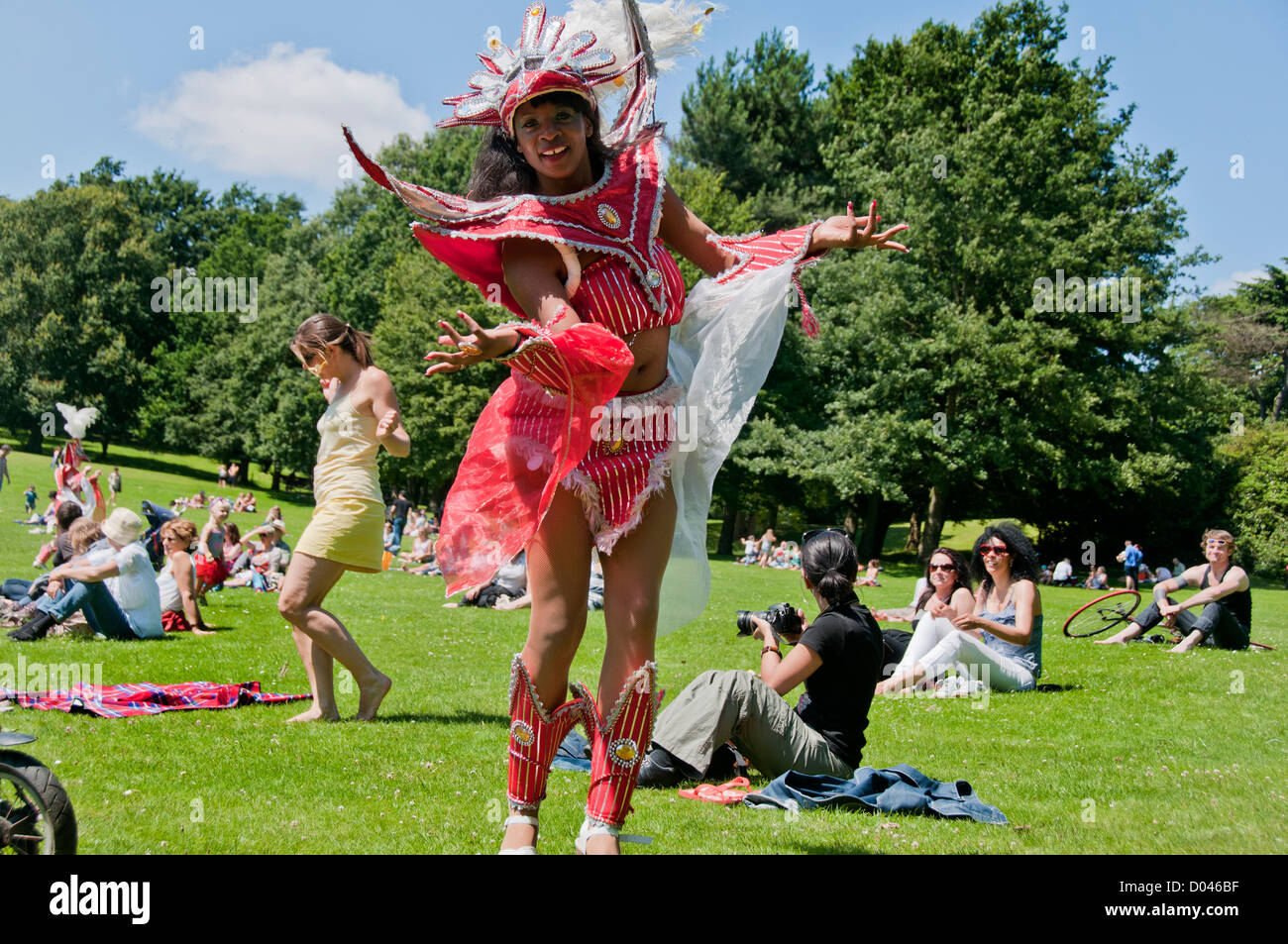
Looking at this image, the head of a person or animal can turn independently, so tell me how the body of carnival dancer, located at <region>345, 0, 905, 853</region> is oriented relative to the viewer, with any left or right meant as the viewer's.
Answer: facing the viewer

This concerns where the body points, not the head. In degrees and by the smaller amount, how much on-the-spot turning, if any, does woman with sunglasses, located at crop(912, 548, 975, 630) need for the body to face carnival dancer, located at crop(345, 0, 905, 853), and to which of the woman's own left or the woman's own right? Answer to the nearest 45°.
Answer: approximately 45° to the woman's own left

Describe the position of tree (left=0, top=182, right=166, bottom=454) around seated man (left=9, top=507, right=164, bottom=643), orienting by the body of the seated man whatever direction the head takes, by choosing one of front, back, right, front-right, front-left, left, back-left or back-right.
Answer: right

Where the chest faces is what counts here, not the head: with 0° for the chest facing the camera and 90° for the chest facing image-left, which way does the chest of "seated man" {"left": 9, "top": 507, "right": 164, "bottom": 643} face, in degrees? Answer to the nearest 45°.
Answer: approximately 90°

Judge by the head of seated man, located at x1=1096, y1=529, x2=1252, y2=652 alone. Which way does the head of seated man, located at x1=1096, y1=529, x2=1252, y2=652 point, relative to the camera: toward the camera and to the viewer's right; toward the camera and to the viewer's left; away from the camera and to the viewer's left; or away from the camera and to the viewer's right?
toward the camera and to the viewer's left

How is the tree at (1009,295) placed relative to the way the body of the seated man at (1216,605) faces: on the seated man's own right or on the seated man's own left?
on the seated man's own right

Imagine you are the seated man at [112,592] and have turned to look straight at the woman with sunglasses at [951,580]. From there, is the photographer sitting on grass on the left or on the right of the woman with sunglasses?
right

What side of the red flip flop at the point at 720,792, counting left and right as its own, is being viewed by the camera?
left

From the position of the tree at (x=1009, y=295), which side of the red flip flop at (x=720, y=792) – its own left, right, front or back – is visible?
right

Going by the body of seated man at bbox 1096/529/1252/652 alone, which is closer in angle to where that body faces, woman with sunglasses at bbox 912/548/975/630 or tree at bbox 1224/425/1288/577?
the woman with sunglasses

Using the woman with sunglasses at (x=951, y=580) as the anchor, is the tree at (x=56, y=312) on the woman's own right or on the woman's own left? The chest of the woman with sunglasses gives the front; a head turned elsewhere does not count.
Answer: on the woman's own right

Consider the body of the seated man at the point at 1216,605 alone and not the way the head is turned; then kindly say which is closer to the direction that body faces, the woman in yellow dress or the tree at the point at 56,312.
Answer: the woman in yellow dress

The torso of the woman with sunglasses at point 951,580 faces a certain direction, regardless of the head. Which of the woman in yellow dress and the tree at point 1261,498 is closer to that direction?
the woman in yellow dress

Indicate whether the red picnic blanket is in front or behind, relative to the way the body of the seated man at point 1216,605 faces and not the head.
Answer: in front

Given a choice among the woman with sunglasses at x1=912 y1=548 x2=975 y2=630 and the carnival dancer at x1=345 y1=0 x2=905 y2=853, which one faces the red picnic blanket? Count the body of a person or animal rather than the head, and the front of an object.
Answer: the woman with sunglasses
